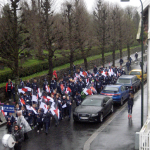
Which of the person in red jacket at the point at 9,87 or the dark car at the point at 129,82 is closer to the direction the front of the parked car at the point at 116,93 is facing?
the dark car

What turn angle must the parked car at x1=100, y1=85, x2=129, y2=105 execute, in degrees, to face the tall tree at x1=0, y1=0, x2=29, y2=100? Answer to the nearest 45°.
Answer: approximately 135° to its left

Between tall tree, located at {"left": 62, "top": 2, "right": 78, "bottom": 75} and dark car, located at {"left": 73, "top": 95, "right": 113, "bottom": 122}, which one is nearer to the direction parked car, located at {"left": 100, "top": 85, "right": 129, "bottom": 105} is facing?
the tall tree

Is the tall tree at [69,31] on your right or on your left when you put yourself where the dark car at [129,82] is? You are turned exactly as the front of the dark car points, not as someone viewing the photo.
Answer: on your left

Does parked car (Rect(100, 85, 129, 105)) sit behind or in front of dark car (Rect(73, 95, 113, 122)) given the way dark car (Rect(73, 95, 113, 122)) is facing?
behind

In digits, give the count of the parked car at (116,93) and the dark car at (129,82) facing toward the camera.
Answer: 0

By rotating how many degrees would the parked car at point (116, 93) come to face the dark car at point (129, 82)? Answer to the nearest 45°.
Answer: approximately 45° to its left

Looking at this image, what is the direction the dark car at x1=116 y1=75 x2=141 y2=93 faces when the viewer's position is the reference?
facing away from the viewer and to the right of the viewer
